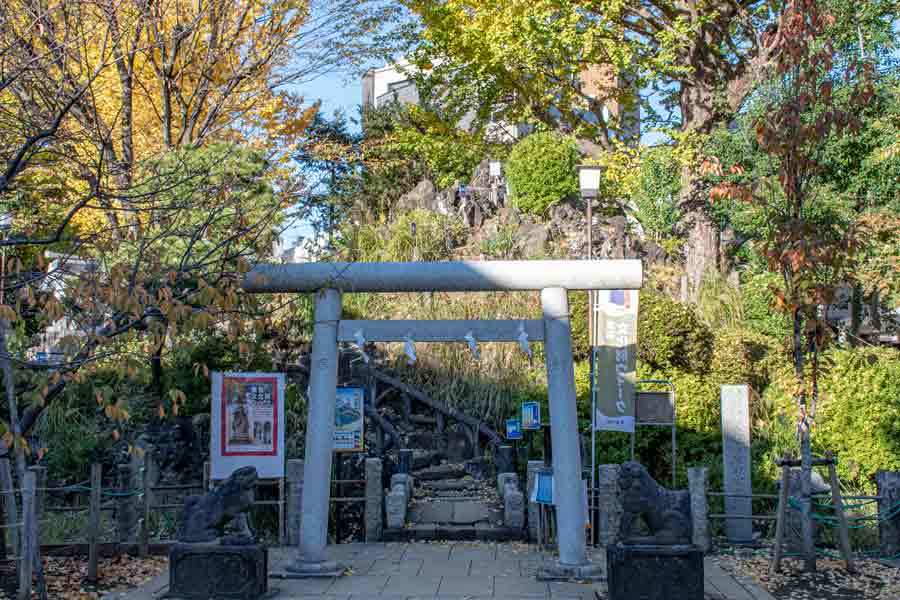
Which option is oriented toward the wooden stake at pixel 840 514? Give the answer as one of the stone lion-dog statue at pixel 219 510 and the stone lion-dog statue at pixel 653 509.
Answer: the stone lion-dog statue at pixel 219 510

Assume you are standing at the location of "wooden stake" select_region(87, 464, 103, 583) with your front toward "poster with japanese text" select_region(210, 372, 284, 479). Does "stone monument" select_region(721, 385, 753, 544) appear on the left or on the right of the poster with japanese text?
right

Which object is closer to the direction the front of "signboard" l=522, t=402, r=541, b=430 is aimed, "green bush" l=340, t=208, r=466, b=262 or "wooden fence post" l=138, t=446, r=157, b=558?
the wooden fence post

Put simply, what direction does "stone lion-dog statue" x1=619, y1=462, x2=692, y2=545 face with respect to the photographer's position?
facing to the left of the viewer

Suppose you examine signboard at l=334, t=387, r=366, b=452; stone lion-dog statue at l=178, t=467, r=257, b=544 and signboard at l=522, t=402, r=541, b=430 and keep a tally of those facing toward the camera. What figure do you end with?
2

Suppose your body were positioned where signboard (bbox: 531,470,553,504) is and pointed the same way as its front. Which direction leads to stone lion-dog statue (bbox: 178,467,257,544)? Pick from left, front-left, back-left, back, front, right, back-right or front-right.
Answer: front-right

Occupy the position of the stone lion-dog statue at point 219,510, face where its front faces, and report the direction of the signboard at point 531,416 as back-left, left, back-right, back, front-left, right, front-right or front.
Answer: front-left

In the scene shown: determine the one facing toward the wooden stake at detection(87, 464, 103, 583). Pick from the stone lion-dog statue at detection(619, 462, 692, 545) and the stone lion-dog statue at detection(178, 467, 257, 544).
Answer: the stone lion-dog statue at detection(619, 462, 692, 545)

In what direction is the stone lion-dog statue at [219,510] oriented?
to the viewer's right

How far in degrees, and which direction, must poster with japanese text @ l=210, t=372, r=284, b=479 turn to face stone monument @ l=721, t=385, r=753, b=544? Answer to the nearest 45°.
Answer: approximately 90° to its left

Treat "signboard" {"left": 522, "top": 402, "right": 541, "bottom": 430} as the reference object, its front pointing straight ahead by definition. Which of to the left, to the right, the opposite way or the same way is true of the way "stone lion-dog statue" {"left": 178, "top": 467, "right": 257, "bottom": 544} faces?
to the left
